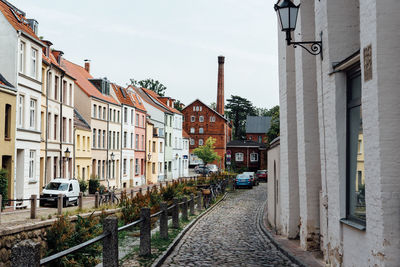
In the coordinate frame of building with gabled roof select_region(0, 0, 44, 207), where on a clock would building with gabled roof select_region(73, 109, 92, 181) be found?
building with gabled roof select_region(73, 109, 92, 181) is roughly at 8 o'clock from building with gabled roof select_region(0, 0, 44, 207).

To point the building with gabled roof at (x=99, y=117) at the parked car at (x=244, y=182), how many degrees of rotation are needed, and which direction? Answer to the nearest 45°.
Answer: approximately 45° to its left

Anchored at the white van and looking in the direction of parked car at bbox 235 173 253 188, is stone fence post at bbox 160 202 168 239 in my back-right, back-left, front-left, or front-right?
back-right

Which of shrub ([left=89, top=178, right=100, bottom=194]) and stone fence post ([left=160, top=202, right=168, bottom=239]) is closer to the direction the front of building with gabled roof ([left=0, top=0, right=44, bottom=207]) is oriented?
the stone fence post

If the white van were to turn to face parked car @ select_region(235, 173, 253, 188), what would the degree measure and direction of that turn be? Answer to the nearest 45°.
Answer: approximately 180°

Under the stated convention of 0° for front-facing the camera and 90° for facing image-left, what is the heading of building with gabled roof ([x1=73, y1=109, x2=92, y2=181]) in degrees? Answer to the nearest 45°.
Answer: approximately 315°
